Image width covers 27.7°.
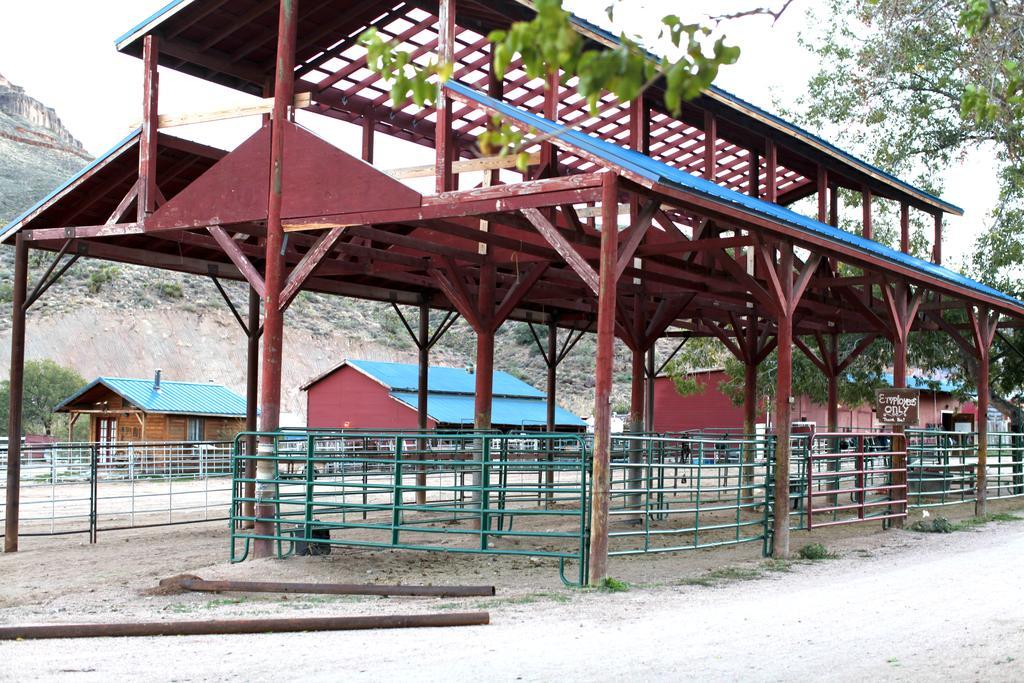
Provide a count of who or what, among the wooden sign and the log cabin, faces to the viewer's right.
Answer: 0

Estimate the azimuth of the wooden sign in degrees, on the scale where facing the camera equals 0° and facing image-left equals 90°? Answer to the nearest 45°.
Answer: approximately 0°

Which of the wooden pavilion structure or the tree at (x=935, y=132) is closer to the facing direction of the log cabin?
the wooden pavilion structure

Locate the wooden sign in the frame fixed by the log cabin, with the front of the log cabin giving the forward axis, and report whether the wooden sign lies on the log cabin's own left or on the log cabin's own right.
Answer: on the log cabin's own left

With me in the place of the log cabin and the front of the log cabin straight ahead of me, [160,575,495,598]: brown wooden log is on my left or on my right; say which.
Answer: on my left

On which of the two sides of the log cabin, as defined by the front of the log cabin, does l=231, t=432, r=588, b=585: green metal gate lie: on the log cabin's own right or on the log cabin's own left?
on the log cabin's own left

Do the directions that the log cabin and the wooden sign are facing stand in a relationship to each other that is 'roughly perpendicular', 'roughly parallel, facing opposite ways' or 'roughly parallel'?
roughly parallel

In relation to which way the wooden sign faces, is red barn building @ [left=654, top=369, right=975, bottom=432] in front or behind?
behind

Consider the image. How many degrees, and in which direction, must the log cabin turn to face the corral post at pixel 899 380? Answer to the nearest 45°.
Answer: approximately 45° to its left

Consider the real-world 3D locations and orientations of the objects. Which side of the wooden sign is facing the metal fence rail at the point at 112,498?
right

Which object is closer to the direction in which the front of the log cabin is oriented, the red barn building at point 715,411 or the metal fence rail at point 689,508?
the metal fence rail

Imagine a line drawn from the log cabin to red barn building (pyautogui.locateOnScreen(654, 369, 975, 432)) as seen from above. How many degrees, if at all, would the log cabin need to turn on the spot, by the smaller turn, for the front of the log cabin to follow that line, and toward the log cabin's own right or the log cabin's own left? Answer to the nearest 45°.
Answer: approximately 135° to the log cabin's own left

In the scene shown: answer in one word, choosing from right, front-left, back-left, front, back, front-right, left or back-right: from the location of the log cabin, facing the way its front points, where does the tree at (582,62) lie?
front-left
